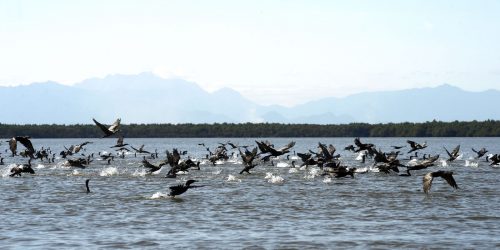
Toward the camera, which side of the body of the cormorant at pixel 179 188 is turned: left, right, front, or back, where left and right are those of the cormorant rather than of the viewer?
right
